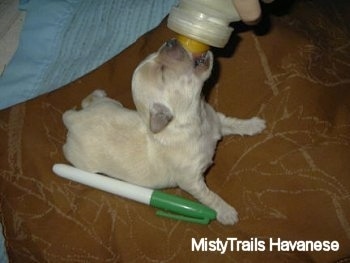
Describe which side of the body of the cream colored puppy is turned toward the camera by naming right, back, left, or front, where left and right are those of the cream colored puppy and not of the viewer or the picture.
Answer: right
